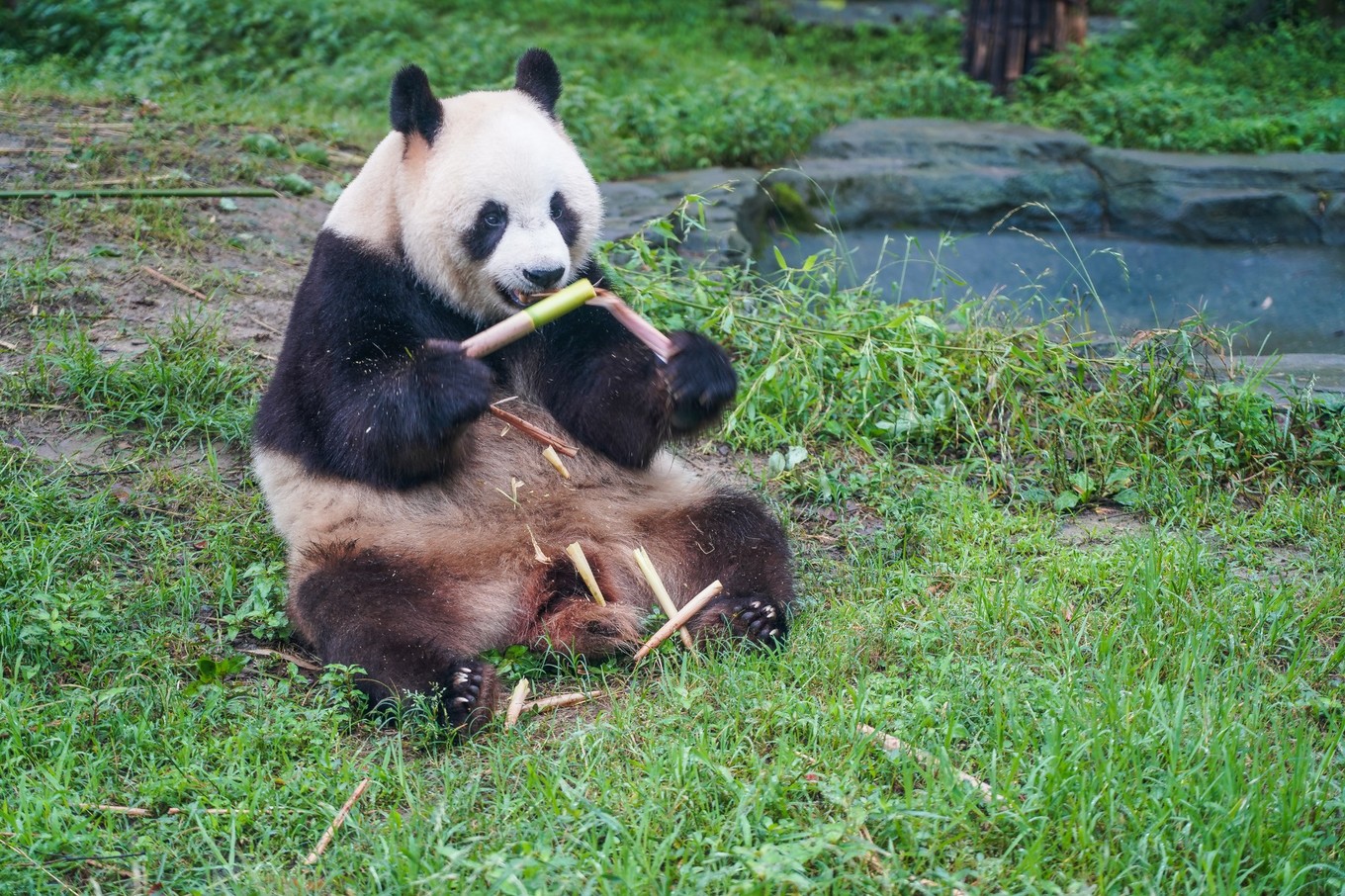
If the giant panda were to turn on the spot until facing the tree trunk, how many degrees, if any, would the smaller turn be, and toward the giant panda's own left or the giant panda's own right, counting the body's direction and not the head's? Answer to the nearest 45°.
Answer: approximately 90° to the giant panda's own left

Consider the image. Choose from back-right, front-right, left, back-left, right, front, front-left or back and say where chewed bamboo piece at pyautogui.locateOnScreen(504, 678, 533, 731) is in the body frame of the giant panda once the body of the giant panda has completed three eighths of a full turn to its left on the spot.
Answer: back

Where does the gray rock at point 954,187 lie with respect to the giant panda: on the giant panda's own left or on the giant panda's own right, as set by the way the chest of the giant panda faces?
on the giant panda's own left

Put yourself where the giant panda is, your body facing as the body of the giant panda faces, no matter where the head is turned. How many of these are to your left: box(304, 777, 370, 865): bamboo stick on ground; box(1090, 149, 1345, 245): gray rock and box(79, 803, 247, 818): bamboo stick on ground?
1

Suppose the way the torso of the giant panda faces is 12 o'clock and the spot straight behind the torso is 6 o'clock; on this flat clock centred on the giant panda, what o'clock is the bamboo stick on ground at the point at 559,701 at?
The bamboo stick on ground is roughly at 1 o'clock from the giant panda.

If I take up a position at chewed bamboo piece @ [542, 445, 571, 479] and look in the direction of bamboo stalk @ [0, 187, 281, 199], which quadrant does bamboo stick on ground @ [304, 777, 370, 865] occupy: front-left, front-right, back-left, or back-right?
back-left

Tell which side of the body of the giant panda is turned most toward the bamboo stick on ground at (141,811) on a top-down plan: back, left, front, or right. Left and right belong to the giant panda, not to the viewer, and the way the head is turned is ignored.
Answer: right

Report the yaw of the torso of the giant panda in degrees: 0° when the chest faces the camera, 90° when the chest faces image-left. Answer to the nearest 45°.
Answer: approximately 315°

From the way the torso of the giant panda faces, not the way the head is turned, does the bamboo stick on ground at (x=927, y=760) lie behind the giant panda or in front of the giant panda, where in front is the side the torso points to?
in front
